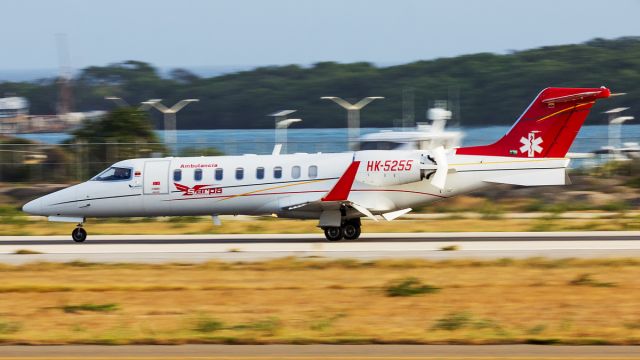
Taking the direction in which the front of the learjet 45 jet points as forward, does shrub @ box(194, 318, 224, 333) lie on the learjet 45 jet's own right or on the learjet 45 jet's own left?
on the learjet 45 jet's own left

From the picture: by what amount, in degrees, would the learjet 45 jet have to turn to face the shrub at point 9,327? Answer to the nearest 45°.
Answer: approximately 45° to its left

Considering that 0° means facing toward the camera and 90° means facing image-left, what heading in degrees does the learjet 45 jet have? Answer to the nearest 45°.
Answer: approximately 90°
